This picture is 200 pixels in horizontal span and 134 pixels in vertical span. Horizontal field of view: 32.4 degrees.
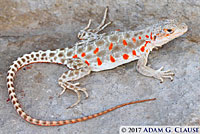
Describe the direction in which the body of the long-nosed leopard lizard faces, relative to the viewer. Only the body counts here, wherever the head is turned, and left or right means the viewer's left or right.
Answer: facing to the right of the viewer
